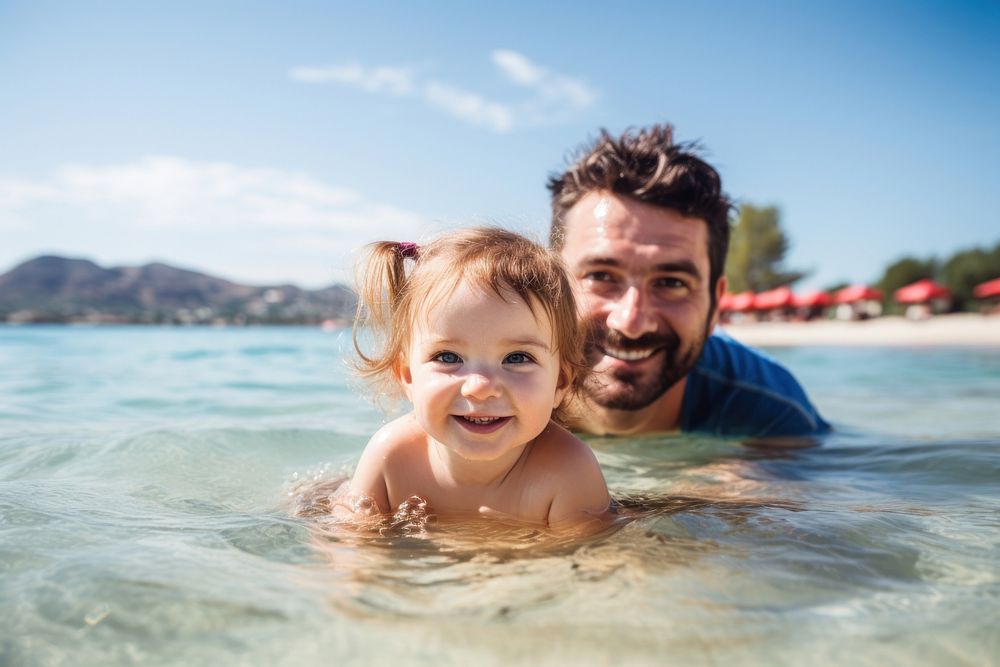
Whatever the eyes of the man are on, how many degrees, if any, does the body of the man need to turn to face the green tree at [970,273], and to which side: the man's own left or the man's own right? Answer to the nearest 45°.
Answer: approximately 180°

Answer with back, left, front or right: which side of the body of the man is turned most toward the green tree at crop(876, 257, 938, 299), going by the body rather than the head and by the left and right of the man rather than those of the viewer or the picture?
back

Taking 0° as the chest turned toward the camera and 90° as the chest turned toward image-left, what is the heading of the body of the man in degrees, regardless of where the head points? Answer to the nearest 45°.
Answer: approximately 0°

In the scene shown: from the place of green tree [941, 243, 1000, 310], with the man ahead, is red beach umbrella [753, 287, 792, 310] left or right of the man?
right

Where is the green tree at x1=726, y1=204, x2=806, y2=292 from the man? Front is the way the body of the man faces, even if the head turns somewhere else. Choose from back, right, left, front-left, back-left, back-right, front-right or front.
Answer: back

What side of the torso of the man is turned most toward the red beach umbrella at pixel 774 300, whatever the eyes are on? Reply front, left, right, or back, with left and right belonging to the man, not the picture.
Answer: back

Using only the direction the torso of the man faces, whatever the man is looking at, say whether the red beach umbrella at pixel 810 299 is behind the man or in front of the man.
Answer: behind

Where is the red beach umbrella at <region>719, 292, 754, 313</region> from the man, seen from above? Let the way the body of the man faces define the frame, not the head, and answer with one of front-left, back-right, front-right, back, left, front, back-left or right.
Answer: back

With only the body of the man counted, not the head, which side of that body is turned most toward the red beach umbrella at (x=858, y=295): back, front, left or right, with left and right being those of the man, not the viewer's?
back

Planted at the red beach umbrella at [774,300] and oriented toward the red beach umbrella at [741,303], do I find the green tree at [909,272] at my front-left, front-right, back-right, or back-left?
back-right

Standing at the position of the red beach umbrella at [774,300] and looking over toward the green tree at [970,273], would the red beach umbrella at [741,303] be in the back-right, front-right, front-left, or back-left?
back-left
